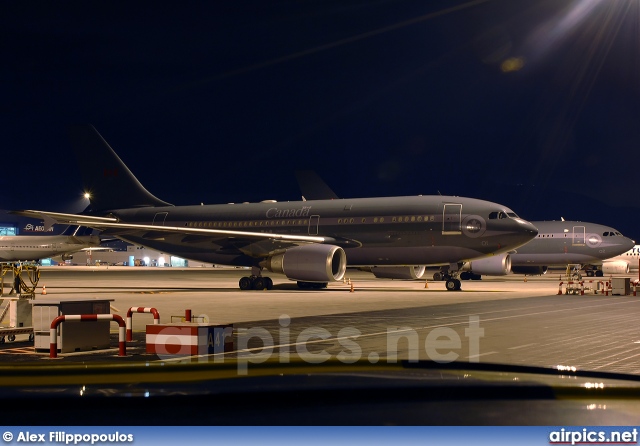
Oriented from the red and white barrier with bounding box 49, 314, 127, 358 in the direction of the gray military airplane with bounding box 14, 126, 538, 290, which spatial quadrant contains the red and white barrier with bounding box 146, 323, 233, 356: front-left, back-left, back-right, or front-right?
front-right

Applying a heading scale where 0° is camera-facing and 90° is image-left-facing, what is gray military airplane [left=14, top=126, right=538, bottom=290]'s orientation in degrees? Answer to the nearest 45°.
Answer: approximately 315°
